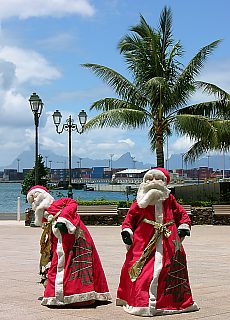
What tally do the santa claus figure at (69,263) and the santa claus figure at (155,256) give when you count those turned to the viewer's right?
0

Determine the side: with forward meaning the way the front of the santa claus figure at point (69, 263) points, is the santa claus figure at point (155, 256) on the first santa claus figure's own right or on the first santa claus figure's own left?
on the first santa claus figure's own left

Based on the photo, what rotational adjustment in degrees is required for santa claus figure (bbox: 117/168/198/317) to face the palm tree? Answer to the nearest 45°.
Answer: approximately 180°

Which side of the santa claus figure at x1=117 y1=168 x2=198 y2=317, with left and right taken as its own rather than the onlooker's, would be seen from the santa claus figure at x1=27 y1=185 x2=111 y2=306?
right

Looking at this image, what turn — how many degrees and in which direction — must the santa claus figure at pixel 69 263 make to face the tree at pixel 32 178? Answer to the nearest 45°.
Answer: approximately 135° to its right
